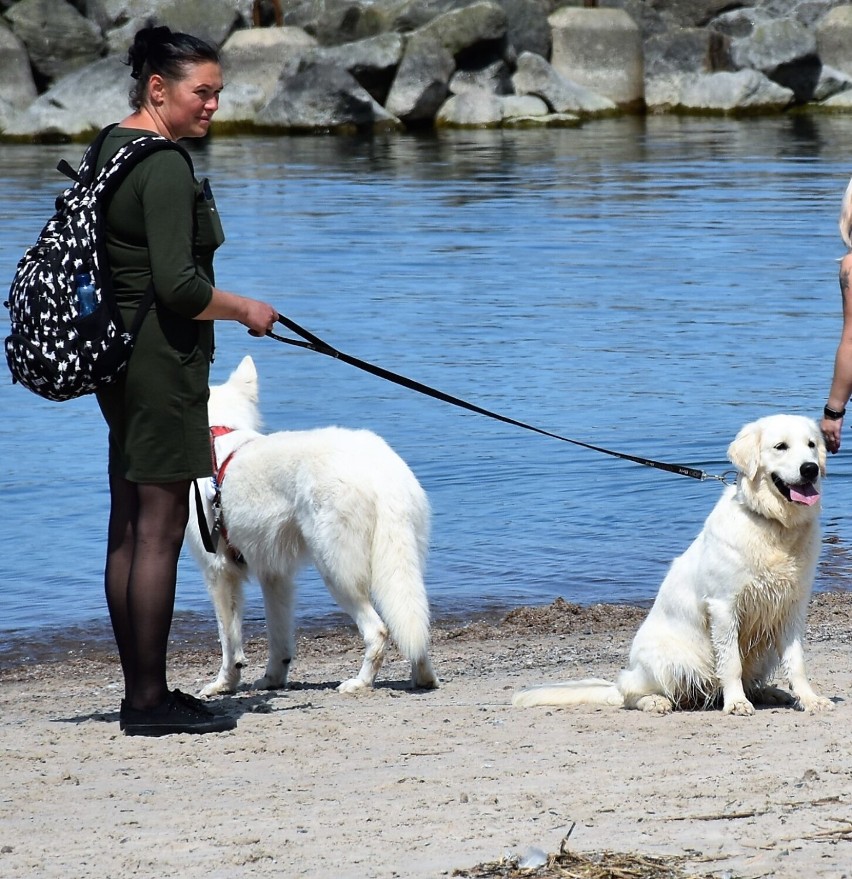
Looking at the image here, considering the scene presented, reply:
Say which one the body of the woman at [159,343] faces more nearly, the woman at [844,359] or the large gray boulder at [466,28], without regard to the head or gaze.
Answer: the woman

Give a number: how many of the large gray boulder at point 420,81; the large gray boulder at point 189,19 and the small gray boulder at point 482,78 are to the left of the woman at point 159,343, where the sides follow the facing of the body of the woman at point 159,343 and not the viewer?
3

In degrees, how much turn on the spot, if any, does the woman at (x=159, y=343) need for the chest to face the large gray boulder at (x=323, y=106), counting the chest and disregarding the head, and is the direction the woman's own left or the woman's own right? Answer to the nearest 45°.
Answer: approximately 90° to the woman's own left

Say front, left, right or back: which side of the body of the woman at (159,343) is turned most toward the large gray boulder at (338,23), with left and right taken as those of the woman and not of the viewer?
left

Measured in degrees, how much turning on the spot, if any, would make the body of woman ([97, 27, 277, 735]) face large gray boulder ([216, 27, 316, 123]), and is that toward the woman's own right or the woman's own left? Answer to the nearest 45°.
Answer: approximately 90° to the woman's own left

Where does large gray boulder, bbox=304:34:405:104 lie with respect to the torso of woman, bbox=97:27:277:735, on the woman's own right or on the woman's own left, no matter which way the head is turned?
on the woman's own left

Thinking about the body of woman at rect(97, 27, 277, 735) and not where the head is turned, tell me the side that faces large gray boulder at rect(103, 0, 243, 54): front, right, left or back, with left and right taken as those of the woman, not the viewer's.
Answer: left

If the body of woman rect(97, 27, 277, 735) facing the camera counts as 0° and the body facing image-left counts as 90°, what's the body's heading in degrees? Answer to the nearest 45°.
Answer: approximately 270°

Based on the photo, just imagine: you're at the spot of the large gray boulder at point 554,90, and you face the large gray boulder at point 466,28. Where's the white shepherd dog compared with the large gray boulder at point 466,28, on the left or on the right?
left

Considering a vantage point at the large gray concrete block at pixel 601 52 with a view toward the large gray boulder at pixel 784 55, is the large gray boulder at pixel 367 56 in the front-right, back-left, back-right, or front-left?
back-right

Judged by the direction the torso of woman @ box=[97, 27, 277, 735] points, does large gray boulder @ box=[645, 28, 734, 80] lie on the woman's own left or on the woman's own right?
on the woman's own left
